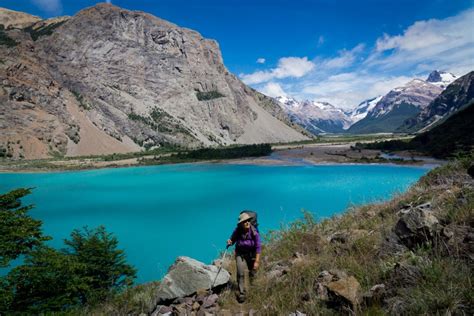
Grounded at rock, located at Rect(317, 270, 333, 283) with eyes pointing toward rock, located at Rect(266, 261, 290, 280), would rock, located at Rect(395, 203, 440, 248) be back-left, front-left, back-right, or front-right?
back-right

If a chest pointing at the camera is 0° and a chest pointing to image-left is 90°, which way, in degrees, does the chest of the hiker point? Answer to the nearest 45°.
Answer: approximately 0°

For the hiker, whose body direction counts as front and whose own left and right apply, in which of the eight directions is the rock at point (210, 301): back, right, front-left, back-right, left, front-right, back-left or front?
front-right

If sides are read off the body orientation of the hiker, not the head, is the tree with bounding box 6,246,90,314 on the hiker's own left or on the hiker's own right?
on the hiker's own right

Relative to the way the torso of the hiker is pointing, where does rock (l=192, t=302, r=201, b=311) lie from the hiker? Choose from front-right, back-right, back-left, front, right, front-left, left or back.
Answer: front-right

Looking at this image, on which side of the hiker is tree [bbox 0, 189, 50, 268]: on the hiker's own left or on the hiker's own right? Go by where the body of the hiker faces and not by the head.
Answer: on the hiker's own right

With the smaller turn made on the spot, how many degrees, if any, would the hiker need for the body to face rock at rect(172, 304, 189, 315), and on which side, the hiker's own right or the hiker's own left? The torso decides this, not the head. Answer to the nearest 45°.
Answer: approximately 45° to the hiker's own right

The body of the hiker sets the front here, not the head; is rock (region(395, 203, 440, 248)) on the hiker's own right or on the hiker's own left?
on the hiker's own left

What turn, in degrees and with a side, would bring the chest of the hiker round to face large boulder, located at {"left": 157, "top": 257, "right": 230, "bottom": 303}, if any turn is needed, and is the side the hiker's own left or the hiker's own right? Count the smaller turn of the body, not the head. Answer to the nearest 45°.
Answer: approximately 90° to the hiker's own right

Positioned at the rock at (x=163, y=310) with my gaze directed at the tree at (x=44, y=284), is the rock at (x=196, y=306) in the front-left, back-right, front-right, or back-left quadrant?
back-right
